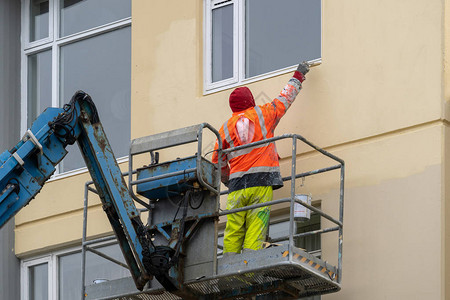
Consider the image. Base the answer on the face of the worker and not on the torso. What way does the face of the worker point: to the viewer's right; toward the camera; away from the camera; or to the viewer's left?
away from the camera

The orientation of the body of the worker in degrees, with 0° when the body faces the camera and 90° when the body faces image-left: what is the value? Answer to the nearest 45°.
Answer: approximately 180°
